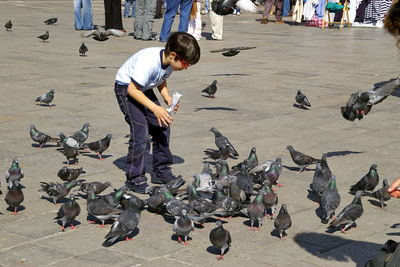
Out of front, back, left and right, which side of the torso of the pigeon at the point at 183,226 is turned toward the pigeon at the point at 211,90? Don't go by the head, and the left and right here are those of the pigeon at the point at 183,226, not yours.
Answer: back

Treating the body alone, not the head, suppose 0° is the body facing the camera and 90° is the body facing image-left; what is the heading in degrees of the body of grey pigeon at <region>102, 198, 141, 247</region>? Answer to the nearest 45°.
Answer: approximately 225°

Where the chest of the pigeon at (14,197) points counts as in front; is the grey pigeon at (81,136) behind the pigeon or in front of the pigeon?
behind

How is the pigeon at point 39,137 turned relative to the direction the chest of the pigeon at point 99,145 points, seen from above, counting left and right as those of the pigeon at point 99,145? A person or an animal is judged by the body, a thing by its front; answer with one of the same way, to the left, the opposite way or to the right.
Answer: the opposite way

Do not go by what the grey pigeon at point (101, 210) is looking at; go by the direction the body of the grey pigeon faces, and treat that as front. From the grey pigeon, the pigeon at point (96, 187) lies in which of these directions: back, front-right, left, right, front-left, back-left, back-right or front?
right

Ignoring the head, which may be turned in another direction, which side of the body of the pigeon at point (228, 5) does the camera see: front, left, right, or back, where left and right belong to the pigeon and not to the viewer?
left

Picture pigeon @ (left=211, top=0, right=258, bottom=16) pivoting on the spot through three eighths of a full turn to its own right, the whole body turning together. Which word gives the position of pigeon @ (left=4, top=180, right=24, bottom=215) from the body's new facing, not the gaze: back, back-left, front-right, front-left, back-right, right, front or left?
back-right
